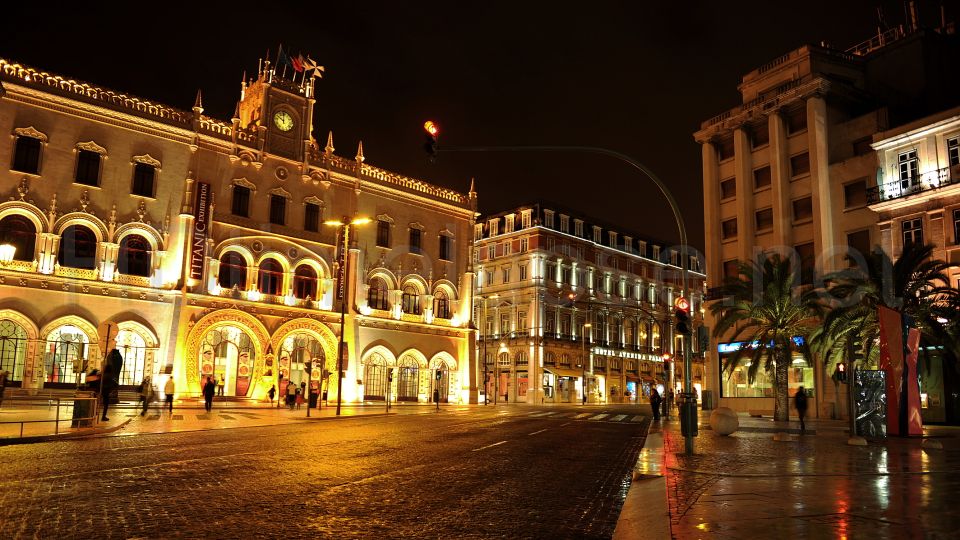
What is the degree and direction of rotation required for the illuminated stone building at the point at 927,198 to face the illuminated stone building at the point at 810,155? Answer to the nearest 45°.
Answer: approximately 90° to its right

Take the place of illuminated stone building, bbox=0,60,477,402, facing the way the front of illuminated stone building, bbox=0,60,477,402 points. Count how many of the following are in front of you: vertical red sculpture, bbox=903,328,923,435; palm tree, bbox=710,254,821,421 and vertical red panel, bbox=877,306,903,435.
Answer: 3

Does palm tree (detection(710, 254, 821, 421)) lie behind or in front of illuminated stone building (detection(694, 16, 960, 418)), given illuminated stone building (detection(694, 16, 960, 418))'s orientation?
in front

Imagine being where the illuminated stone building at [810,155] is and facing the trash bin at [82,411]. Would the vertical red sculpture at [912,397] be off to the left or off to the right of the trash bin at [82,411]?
left

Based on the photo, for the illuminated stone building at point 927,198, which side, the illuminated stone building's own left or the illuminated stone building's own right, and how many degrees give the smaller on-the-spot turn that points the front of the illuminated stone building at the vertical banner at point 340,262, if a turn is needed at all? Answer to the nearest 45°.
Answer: approximately 45° to the illuminated stone building's own right

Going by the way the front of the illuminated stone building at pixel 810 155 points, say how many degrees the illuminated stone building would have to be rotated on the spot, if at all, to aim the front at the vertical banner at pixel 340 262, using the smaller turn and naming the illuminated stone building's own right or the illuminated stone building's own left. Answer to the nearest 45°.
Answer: approximately 45° to the illuminated stone building's own right

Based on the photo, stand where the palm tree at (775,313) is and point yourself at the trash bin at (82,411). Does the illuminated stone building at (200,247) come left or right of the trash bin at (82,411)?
right

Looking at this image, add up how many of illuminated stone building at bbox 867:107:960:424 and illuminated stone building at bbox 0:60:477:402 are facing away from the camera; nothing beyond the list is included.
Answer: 0

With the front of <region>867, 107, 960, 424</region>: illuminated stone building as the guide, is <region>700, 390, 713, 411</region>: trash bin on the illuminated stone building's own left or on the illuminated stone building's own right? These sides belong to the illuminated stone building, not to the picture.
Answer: on the illuminated stone building's own right

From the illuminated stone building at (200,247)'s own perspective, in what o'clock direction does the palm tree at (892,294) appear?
The palm tree is roughly at 12 o'clock from the illuminated stone building.

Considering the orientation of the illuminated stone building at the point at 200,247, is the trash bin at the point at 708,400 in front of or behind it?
in front

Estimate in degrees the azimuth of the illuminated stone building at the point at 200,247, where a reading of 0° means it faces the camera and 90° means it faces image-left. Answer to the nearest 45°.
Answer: approximately 315°

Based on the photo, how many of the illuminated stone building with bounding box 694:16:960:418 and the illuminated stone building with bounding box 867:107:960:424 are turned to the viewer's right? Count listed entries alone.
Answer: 0

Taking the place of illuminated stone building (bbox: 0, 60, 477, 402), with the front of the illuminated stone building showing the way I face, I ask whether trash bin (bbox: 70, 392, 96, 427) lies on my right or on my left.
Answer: on my right

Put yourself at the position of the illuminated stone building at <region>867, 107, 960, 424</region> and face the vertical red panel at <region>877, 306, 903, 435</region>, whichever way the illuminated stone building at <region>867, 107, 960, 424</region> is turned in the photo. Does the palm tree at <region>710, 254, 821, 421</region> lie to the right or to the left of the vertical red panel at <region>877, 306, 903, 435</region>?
right

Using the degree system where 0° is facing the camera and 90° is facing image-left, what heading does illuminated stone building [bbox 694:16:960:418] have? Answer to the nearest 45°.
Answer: approximately 45°
